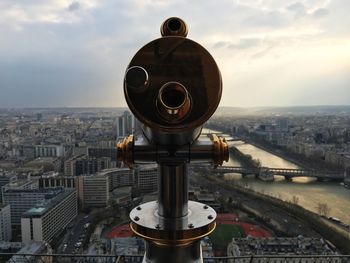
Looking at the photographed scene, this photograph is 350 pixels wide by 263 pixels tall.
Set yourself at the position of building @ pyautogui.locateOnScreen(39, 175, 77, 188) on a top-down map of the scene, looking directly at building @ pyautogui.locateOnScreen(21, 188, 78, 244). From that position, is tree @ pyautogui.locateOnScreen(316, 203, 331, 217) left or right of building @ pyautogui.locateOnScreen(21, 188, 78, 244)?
left

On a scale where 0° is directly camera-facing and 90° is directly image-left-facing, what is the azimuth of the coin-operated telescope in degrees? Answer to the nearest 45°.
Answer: approximately 180°

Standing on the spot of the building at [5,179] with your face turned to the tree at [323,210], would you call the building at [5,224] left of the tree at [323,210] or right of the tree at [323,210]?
right

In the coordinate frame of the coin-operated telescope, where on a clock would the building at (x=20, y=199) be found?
The building is roughly at 11 o'clock from the coin-operated telescope.

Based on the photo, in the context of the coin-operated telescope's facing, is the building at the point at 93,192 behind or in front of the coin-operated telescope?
in front

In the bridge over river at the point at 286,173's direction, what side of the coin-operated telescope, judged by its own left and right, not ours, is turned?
front
